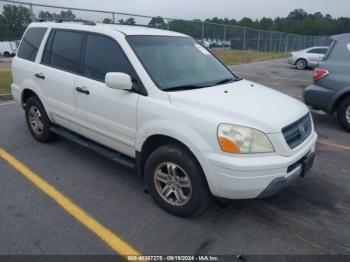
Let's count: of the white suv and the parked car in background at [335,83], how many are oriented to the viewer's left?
0

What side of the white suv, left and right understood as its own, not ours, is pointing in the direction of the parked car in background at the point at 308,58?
left

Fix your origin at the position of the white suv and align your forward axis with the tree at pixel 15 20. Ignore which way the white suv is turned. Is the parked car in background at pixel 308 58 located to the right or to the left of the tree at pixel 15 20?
right

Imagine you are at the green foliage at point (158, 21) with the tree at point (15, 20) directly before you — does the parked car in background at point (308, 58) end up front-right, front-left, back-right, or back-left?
back-left

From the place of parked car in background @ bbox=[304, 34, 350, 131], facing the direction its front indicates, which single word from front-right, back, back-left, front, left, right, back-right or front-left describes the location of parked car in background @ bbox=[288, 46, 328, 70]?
left

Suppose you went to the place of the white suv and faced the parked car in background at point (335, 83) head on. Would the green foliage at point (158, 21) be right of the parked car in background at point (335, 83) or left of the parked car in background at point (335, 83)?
left

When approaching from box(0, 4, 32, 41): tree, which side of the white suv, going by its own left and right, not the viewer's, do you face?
back

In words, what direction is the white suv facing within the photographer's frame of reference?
facing the viewer and to the right of the viewer

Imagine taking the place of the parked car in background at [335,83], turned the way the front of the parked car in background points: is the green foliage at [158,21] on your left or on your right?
on your left
